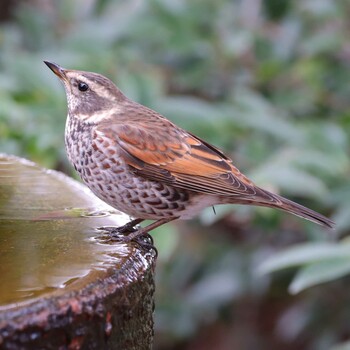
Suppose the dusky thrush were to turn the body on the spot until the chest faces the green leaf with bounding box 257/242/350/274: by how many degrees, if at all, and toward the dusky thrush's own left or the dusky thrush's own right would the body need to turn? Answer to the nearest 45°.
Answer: approximately 180°

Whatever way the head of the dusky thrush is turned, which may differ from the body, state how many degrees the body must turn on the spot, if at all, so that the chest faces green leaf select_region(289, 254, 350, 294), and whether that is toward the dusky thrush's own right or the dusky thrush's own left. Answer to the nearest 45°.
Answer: approximately 180°

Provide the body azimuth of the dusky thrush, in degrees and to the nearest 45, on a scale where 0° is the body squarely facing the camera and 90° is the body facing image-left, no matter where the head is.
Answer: approximately 90°
